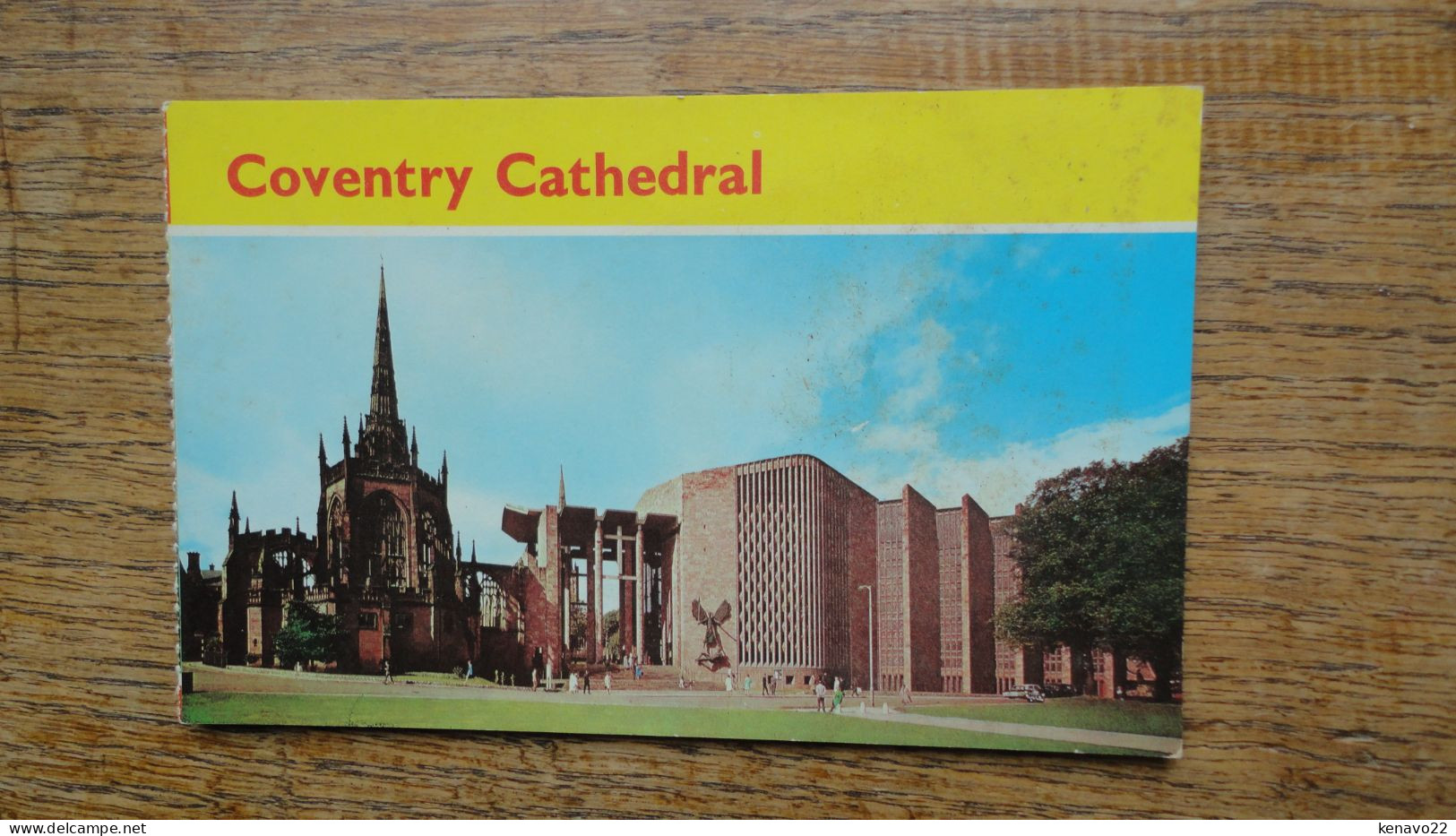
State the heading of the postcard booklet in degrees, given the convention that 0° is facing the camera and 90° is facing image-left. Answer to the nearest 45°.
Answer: approximately 0°
